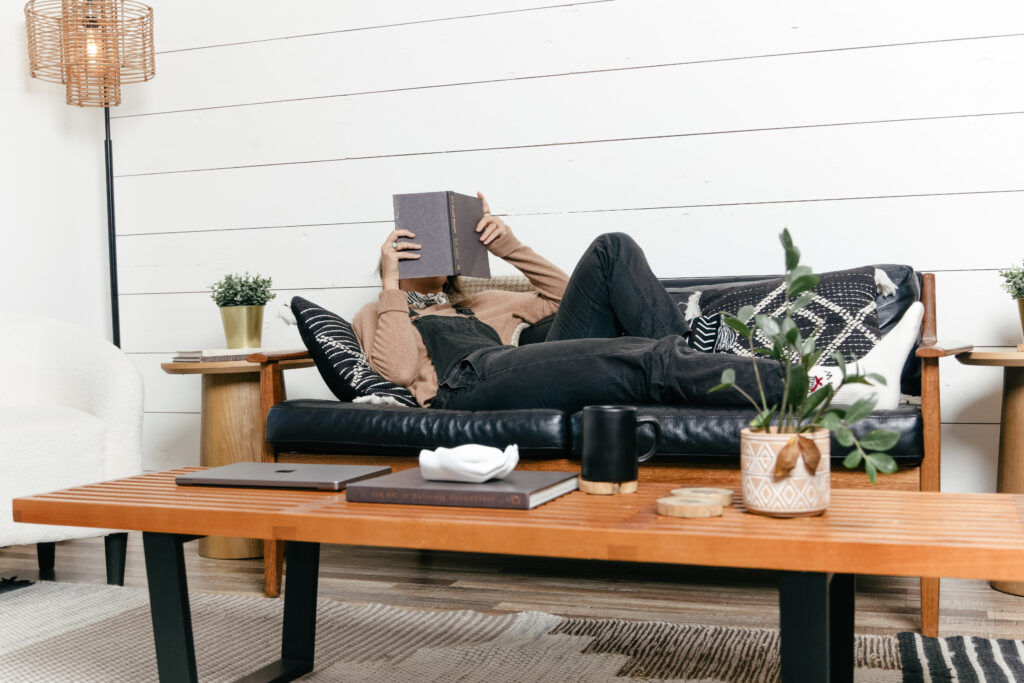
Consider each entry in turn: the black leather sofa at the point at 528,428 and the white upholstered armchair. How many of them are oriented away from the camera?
0

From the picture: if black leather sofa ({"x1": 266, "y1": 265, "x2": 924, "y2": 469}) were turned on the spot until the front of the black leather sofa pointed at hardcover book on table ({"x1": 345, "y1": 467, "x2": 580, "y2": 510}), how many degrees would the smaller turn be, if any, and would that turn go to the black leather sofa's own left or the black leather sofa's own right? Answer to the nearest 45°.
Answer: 0° — it already faces it

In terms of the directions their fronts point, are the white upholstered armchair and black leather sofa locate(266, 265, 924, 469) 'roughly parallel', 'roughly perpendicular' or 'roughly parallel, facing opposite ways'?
roughly perpendicular

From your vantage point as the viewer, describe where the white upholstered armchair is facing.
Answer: facing the viewer and to the right of the viewer

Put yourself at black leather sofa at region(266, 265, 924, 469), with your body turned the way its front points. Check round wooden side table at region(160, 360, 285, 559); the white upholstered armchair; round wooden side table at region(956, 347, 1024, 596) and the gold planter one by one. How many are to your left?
1

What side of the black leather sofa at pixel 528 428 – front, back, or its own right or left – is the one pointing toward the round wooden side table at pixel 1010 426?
left

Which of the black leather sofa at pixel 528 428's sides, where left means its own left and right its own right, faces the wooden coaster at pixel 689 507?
front

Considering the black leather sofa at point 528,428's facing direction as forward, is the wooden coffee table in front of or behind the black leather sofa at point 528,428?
in front

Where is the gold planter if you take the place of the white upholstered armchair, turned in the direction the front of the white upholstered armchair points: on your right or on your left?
on your left

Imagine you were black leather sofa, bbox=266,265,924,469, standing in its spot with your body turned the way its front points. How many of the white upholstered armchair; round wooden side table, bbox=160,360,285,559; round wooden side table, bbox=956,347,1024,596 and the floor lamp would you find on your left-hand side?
1

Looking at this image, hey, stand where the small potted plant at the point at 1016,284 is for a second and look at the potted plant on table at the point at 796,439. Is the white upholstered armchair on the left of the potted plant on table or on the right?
right

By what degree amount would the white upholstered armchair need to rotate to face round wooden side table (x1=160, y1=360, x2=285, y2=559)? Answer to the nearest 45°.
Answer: approximately 45° to its left

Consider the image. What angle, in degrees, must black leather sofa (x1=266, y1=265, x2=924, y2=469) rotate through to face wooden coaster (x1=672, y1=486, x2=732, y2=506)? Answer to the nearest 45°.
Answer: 0° — it already faces it

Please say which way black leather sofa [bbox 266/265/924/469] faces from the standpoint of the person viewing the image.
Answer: facing the viewer
